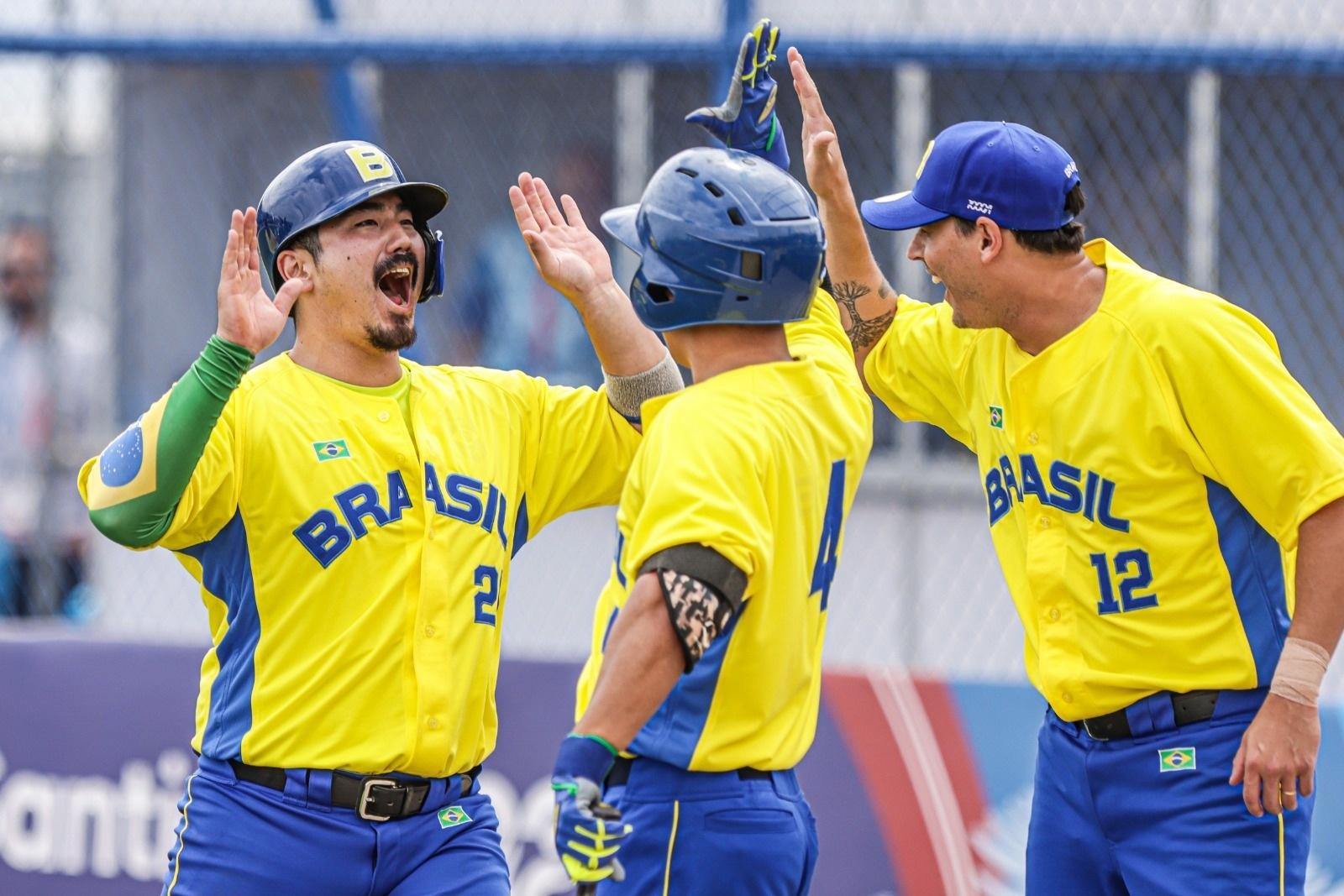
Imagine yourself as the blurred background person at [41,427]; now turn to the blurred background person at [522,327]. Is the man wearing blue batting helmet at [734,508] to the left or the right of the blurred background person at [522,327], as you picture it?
right

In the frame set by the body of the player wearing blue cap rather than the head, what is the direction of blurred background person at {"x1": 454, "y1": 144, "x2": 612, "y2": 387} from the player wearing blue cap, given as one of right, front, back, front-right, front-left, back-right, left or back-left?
right

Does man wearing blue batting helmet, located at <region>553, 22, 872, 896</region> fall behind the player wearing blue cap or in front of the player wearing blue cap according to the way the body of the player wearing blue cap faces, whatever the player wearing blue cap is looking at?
in front

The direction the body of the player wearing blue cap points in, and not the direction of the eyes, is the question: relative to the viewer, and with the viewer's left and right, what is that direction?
facing the viewer and to the left of the viewer

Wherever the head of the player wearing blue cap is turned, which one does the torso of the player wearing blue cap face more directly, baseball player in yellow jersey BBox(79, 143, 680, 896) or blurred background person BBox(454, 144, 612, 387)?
the baseball player in yellow jersey

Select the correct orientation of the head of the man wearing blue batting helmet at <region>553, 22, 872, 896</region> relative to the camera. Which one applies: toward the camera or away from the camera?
away from the camera

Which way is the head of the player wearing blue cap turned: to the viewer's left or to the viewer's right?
to the viewer's left

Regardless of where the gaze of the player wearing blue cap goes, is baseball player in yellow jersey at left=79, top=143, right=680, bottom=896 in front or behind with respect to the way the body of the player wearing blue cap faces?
in front

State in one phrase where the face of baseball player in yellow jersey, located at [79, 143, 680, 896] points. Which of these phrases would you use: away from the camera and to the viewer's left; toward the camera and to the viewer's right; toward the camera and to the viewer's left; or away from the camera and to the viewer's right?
toward the camera and to the viewer's right

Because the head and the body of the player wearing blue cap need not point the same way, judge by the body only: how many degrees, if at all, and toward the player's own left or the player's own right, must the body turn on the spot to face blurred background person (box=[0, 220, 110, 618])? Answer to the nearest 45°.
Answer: approximately 90° to the player's own right

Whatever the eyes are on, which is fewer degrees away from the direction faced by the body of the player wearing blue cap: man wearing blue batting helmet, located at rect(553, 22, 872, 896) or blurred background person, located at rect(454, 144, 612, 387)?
the man wearing blue batting helmet
